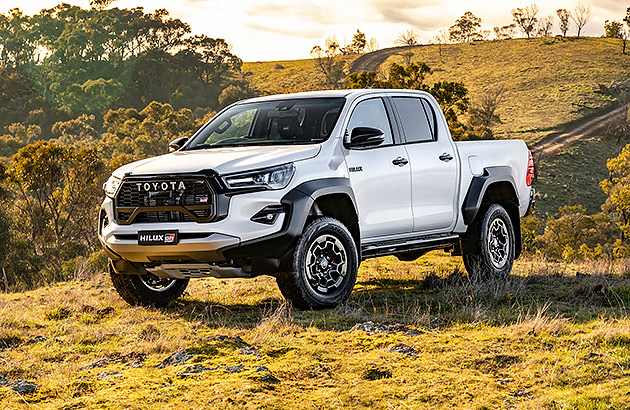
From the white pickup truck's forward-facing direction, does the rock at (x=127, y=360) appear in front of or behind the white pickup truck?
in front

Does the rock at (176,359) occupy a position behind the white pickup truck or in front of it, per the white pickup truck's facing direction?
in front

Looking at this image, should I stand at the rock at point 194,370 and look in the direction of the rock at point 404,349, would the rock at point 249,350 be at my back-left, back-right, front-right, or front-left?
front-left

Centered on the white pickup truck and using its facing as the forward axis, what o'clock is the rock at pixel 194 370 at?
The rock is roughly at 11 o'clock from the white pickup truck.

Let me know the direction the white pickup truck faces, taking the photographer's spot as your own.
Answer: facing the viewer and to the left of the viewer

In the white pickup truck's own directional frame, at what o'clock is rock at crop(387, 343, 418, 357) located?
The rock is roughly at 10 o'clock from the white pickup truck.

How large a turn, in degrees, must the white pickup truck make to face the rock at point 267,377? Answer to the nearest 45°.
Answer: approximately 45° to its left

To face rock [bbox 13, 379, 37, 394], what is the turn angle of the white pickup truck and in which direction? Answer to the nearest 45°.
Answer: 0° — it already faces it

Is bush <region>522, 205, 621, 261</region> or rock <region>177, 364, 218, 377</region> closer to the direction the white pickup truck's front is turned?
the rock

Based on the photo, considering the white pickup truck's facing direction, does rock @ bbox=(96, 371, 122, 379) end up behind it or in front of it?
in front

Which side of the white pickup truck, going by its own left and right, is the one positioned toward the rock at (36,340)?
front

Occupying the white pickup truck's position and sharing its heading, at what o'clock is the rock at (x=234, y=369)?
The rock is roughly at 11 o'clock from the white pickup truck.
